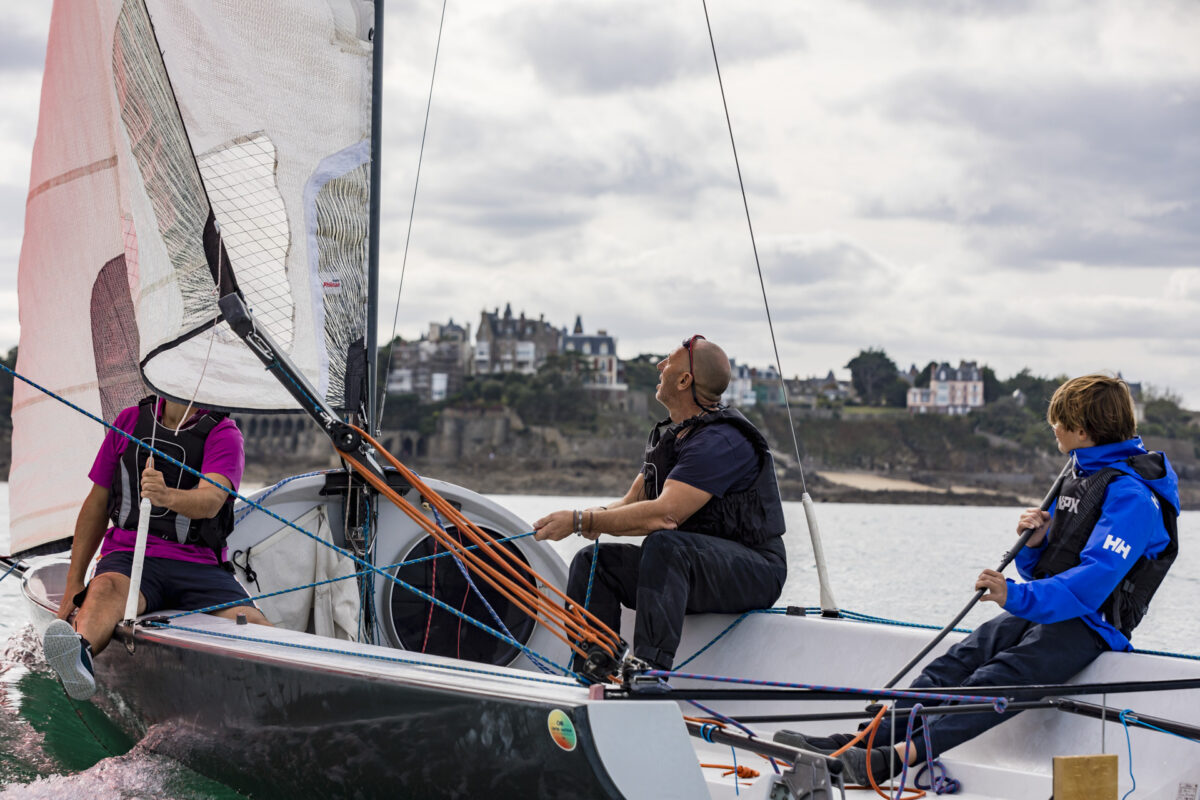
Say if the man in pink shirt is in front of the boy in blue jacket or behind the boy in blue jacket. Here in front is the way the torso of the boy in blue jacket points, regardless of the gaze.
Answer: in front

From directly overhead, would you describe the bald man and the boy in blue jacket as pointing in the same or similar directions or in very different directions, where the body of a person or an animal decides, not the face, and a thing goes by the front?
same or similar directions

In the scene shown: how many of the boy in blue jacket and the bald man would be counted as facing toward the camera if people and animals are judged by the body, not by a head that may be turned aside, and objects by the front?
0

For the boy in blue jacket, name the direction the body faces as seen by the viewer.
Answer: to the viewer's left

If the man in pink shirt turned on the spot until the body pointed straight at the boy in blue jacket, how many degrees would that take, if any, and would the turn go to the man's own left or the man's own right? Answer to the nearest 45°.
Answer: approximately 45° to the man's own left

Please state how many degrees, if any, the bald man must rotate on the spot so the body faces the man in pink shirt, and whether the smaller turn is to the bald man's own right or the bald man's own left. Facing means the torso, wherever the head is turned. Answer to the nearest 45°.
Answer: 0° — they already face them

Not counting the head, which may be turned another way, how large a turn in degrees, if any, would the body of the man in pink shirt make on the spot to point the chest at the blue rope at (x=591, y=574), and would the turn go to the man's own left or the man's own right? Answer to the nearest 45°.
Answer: approximately 90° to the man's own left

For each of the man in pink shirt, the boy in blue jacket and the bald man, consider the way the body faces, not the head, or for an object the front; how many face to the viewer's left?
2

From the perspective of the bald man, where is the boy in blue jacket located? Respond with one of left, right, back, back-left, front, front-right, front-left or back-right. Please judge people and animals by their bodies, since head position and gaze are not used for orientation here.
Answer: back-left

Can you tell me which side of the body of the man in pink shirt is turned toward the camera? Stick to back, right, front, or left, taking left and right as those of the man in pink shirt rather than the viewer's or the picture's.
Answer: front

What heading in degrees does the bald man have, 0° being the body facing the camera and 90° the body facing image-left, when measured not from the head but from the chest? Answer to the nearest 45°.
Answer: approximately 90°

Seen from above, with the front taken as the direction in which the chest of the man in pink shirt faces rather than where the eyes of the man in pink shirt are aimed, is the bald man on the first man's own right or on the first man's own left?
on the first man's own left

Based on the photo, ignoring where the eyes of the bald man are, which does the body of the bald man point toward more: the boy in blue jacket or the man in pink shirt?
the man in pink shirt
